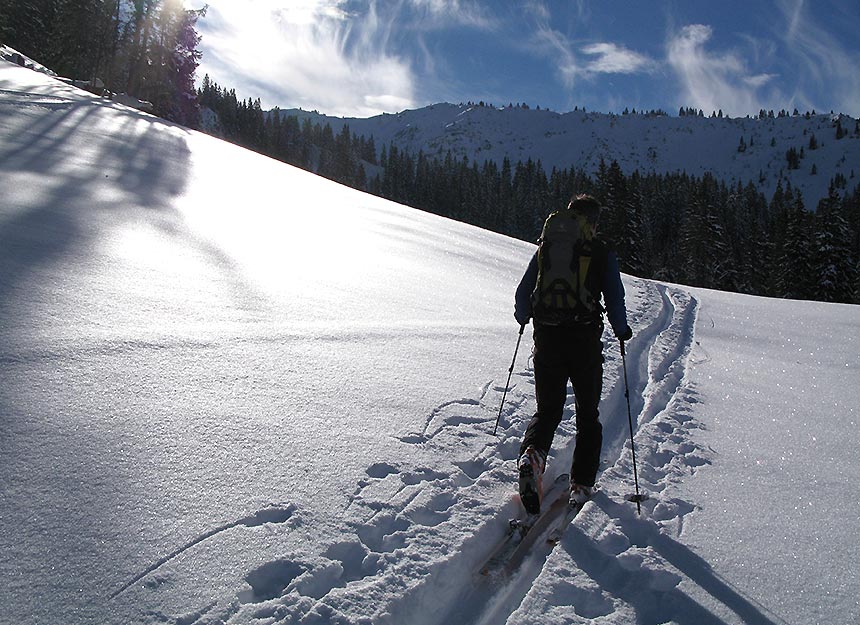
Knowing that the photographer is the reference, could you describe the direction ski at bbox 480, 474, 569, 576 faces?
facing away from the viewer and to the right of the viewer
